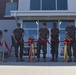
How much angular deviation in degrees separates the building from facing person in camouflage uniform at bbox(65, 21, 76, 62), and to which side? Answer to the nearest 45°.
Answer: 0° — it already faces them

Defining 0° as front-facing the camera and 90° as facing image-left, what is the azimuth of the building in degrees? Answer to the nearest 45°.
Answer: approximately 0°
